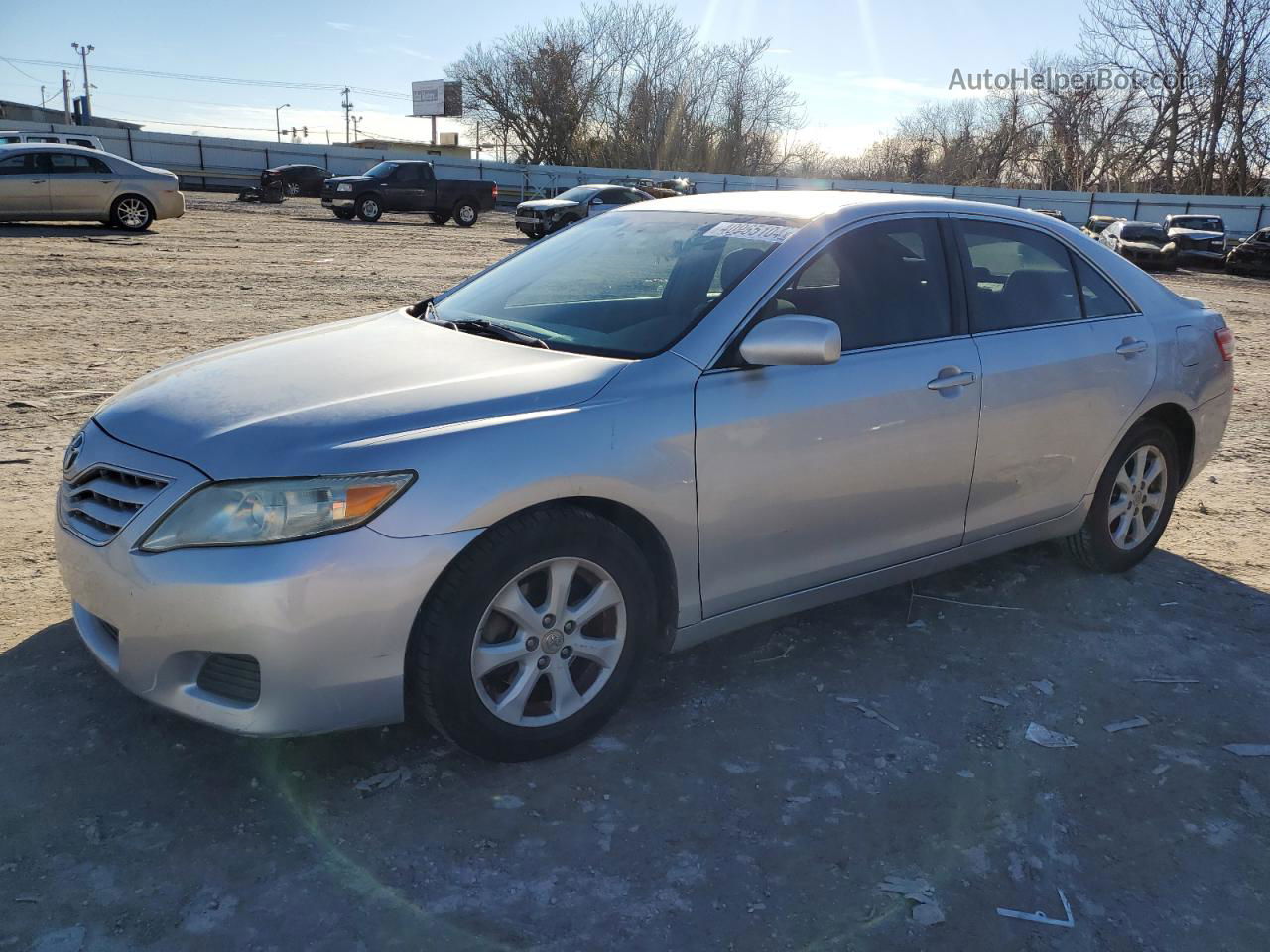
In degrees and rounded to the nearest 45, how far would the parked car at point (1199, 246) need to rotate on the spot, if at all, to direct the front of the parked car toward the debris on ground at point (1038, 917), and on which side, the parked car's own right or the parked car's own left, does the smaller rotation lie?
0° — it already faces it

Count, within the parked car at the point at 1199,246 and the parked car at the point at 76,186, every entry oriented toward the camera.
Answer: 1

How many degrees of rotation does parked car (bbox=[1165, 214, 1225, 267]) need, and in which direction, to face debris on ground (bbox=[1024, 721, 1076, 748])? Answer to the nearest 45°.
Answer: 0° — it already faces it

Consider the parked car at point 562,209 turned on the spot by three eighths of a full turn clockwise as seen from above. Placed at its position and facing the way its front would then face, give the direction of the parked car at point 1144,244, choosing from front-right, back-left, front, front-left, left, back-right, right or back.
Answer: right

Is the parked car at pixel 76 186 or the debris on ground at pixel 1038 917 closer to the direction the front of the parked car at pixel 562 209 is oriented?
the parked car

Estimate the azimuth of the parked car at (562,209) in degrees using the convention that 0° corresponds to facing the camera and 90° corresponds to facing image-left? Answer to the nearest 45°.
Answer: approximately 45°

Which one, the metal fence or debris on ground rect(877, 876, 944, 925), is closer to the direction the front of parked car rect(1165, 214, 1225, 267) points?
the debris on ground

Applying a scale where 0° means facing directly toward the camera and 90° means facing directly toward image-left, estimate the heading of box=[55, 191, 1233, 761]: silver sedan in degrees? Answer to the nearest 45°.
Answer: approximately 45°

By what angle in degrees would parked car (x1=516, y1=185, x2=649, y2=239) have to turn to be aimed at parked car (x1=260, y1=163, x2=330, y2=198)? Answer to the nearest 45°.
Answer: approximately 90° to its right

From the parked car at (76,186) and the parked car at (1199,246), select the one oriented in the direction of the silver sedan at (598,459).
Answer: the parked car at (1199,246)

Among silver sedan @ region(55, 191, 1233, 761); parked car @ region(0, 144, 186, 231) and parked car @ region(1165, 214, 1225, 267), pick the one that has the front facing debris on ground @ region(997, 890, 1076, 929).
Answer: parked car @ region(1165, 214, 1225, 267)
